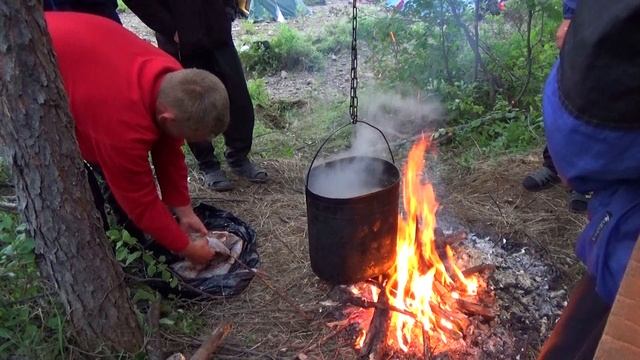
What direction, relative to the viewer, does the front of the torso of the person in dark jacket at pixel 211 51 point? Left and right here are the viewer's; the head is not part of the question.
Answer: facing the viewer and to the right of the viewer

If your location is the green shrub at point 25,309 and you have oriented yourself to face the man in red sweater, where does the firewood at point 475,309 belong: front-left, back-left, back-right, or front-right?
front-right

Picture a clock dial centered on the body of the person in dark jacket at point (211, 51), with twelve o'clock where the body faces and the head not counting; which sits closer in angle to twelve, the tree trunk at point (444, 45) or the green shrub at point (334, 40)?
the tree trunk

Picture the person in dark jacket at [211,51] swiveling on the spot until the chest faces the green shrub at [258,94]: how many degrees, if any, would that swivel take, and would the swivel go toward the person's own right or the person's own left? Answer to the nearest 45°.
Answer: approximately 135° to the person's own left

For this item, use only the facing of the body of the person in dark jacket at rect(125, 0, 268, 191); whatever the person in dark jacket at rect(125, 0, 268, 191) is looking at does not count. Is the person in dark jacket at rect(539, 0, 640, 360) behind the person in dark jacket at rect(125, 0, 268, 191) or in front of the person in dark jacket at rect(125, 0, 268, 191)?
in front

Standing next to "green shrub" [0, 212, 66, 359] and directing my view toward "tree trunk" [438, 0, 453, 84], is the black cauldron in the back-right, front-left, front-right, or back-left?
front-right

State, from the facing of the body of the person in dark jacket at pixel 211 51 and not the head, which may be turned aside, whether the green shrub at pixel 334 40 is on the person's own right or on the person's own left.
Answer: on the person's own left

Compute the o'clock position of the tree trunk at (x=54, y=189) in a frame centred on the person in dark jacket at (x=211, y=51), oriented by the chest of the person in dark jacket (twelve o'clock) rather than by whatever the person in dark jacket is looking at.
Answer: The tree trunk is roughly at 2 o'clock from the person in dark jacket.

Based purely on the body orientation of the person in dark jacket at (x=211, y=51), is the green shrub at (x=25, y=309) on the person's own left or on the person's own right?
on the person's own right

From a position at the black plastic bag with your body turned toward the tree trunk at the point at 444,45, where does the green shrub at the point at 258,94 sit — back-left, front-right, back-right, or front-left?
front-left

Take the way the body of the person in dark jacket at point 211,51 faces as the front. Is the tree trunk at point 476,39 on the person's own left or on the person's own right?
on the person's own left

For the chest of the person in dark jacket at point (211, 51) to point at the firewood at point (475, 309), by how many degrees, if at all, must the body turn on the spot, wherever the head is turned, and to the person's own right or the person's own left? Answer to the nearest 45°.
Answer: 0° — they already face it
